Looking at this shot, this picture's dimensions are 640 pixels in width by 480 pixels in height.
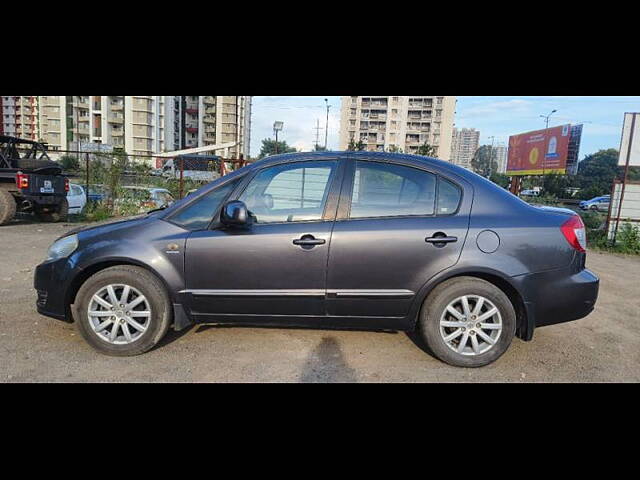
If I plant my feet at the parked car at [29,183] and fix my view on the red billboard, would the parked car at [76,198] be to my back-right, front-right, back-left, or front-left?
front-left

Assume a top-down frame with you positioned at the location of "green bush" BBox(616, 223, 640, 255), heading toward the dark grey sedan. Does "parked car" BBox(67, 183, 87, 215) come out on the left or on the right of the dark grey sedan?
right

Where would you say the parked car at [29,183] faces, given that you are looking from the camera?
facing away from the viewer and to the left of the viewer

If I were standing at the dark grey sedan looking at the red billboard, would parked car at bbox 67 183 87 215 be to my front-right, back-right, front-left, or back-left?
front-left

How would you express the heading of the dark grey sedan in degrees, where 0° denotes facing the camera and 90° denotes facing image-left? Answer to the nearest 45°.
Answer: approximately 90°

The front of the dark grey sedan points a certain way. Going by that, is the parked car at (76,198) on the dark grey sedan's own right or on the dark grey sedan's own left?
on the dark grey sedan's own right

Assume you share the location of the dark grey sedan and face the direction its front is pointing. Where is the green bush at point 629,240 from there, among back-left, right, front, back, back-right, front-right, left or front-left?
back-right

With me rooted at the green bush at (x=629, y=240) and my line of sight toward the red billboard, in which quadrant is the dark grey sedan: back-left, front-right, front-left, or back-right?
back-left

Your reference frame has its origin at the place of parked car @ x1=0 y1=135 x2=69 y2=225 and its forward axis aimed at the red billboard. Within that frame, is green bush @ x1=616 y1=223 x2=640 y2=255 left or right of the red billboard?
right

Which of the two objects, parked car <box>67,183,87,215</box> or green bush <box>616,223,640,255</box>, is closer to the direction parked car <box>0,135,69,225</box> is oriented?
the parked car

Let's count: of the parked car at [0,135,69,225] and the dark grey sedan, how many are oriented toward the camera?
0

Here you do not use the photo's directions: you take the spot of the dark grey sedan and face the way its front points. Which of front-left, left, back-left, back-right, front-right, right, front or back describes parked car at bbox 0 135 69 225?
front-right

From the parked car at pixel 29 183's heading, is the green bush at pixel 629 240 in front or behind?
behind
